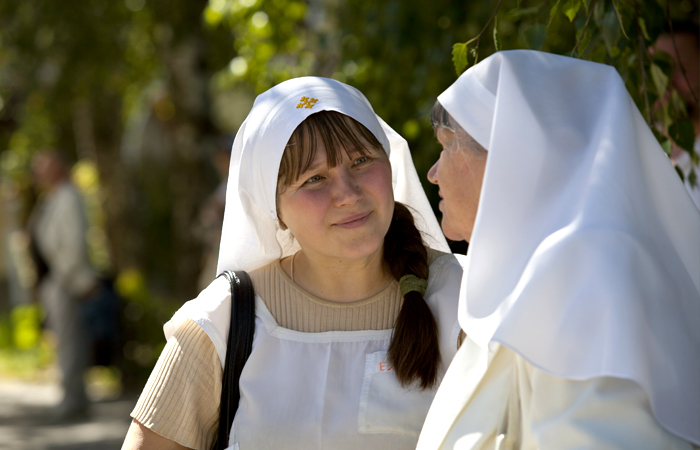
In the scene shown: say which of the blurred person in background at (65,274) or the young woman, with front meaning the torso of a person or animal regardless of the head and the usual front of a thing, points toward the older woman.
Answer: the young woman

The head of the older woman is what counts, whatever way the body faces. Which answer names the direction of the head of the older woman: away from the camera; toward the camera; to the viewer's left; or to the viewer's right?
to the viewer's left

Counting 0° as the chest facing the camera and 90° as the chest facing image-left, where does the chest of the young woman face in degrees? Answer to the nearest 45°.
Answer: approximately 315°

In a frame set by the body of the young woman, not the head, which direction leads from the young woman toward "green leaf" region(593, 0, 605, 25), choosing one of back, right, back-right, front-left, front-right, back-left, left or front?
back-left
